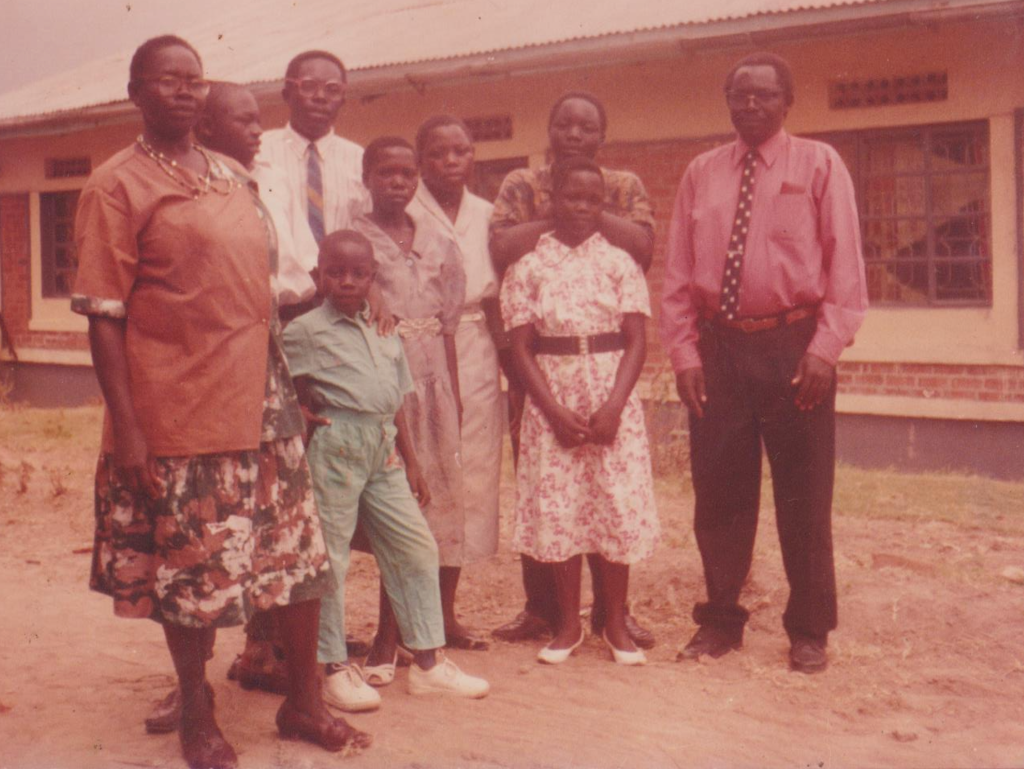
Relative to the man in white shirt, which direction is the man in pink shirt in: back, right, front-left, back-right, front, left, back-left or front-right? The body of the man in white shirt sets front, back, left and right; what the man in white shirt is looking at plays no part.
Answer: left

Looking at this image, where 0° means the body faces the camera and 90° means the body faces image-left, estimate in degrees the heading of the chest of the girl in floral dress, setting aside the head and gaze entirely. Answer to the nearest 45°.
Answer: approximately 0°

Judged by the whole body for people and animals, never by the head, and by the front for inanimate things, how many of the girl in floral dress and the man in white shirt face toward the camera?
2

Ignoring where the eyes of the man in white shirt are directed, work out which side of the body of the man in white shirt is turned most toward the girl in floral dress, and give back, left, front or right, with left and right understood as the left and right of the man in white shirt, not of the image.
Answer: left

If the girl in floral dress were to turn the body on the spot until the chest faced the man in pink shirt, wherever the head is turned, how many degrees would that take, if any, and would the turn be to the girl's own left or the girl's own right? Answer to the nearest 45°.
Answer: approximately 90° to the girl's own left

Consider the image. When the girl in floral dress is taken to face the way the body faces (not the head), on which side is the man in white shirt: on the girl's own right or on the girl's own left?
on the girl's own right
